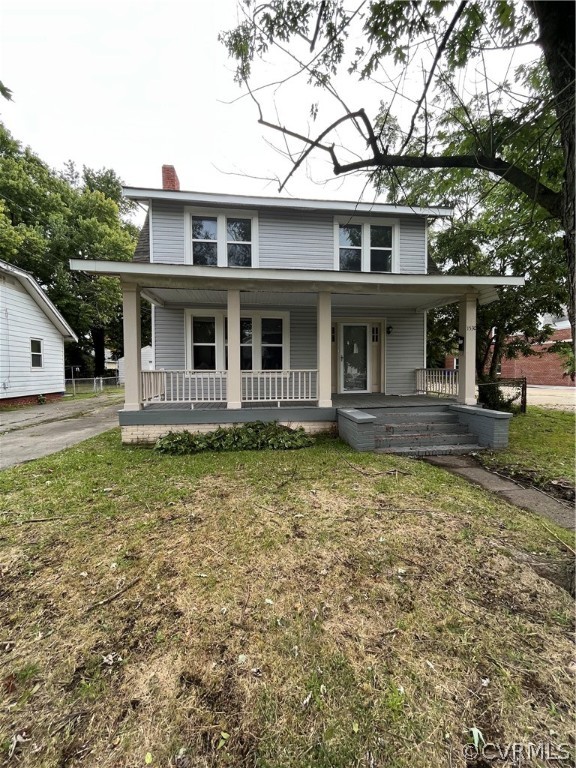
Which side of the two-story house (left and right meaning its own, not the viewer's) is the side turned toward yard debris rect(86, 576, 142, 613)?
front

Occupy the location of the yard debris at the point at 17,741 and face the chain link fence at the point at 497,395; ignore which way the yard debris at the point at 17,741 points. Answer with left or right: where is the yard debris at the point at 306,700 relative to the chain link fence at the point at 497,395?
right

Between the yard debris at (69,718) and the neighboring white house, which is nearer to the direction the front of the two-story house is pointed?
the yard debris

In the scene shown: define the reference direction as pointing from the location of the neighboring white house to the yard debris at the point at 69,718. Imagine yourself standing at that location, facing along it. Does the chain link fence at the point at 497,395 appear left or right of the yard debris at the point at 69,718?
left

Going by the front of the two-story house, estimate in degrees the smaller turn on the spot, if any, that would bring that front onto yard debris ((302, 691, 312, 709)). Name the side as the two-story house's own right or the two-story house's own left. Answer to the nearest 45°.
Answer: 0° — it already faces it

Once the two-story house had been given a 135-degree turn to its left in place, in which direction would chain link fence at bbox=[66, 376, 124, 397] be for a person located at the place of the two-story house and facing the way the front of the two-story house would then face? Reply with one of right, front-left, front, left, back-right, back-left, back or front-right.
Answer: left

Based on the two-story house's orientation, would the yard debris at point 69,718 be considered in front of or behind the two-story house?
in front

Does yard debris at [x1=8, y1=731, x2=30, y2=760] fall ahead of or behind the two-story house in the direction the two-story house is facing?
ahead

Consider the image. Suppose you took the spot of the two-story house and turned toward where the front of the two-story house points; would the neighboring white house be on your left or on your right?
on your right

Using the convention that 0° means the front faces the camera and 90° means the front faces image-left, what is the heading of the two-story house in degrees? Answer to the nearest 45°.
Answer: approximately 0°

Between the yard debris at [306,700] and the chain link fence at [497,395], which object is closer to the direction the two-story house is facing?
the yard debris

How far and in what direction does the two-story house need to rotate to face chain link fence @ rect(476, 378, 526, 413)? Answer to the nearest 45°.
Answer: approximately 90° to its left
